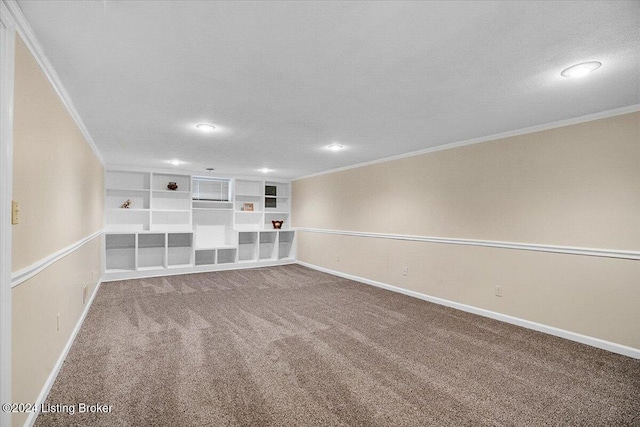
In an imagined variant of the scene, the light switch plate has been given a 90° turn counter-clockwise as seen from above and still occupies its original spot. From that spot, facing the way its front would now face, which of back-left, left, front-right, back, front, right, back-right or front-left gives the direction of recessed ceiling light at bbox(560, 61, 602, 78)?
back-right

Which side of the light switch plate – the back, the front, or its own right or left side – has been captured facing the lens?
right
